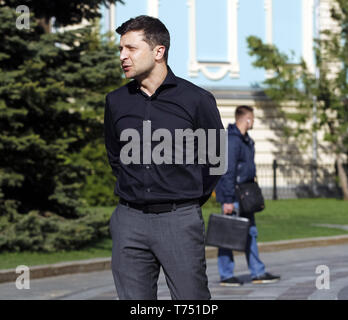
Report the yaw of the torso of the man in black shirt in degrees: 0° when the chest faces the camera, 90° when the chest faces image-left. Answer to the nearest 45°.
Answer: approximately 45°

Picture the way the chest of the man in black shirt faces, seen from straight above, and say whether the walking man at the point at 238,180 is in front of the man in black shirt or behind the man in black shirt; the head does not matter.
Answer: behind

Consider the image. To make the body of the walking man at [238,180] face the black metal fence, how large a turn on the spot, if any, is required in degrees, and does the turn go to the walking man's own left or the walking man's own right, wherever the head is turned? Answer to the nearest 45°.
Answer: approximately 90° to the walking man's own left

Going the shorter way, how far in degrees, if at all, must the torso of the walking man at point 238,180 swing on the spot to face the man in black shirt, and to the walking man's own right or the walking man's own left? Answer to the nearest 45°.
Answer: approximately 90° to the walking man's own right

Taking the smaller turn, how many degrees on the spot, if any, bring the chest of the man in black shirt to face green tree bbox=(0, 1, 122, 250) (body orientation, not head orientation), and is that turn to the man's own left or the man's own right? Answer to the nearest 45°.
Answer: approximately 135° to the man's own right
